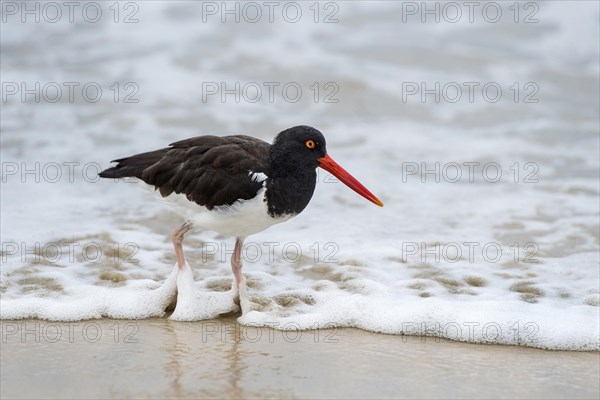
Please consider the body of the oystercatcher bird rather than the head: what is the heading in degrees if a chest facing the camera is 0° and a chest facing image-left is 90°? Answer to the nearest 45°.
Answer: approximately 270°
